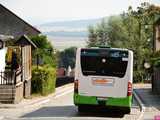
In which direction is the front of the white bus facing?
away from the camera

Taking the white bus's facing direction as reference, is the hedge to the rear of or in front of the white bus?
in front
